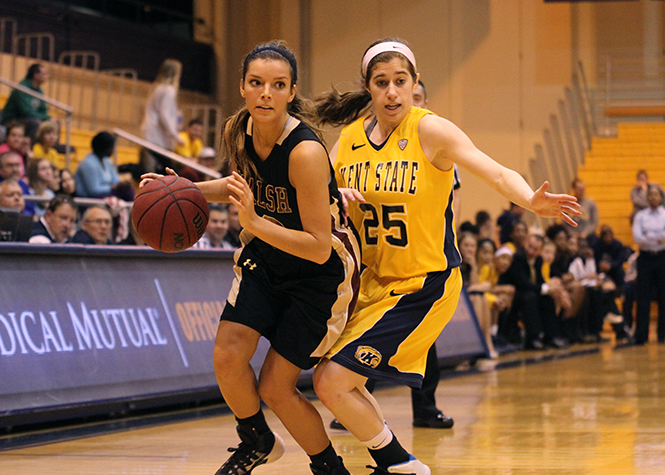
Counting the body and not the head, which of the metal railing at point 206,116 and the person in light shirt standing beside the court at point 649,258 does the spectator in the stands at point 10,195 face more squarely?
the person in light shirt standing beside the court

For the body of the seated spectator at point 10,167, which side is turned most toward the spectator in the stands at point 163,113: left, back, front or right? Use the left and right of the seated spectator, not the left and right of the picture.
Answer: left

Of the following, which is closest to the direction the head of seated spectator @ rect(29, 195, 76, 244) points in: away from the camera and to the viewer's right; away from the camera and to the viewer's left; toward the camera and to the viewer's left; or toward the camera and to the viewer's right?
toward the camera and to the viewer's right

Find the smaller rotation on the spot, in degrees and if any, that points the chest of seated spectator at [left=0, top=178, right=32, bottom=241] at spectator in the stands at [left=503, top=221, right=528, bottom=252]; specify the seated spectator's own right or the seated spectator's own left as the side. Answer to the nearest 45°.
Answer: approximately 90° to the seated spectator's own left

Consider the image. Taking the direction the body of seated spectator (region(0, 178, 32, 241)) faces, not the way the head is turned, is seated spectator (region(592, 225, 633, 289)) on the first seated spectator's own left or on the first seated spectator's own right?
on the first seated spectator's own left

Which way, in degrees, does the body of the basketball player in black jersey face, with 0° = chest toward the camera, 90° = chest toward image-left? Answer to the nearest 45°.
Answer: approximately 45°

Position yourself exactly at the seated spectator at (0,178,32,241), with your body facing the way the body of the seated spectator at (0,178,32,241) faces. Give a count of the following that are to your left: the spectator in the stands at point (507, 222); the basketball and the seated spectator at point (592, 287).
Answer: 2

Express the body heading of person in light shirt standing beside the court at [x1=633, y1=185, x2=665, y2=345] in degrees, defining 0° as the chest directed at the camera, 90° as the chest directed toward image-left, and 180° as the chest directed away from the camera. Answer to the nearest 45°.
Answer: approximately 0°

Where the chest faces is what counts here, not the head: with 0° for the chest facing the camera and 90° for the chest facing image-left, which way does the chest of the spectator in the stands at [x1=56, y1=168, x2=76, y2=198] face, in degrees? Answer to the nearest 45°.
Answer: approximately 315°

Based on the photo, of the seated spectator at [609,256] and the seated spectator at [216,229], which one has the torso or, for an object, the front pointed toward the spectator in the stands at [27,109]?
the seated spectator at [609,256]

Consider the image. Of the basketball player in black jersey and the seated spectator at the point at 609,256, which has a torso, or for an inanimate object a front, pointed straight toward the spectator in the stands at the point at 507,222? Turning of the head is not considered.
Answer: the seated spectator

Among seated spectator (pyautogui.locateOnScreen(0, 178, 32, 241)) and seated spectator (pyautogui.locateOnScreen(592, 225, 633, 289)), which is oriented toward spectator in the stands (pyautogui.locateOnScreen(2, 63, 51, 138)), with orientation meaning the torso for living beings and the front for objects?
seated spectator (pyautogui.locateOnScreen(592, 225, 633, 289))
